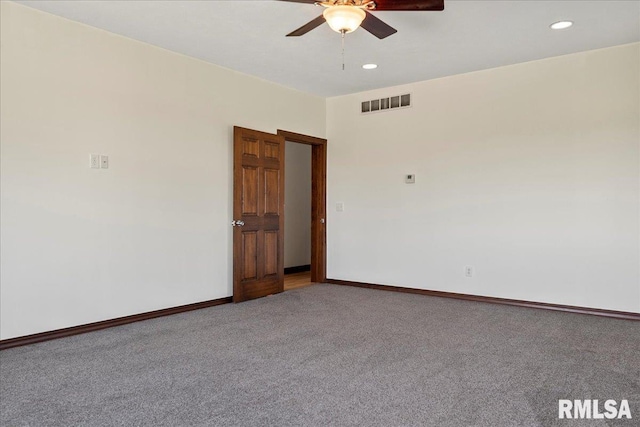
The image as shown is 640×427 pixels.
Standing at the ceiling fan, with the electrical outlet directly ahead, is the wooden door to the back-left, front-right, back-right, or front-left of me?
front-left

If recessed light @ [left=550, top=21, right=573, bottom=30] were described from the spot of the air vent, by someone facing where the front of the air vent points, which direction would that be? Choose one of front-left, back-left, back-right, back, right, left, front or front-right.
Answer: left

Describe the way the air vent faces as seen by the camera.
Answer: facing the viewer and to the left of the viewer

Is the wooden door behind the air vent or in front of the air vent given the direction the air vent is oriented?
in front

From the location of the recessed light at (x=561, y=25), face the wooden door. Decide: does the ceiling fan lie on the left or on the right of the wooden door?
left

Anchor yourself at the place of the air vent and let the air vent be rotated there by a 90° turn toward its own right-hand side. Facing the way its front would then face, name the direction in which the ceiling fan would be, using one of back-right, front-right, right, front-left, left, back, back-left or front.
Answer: back-left
